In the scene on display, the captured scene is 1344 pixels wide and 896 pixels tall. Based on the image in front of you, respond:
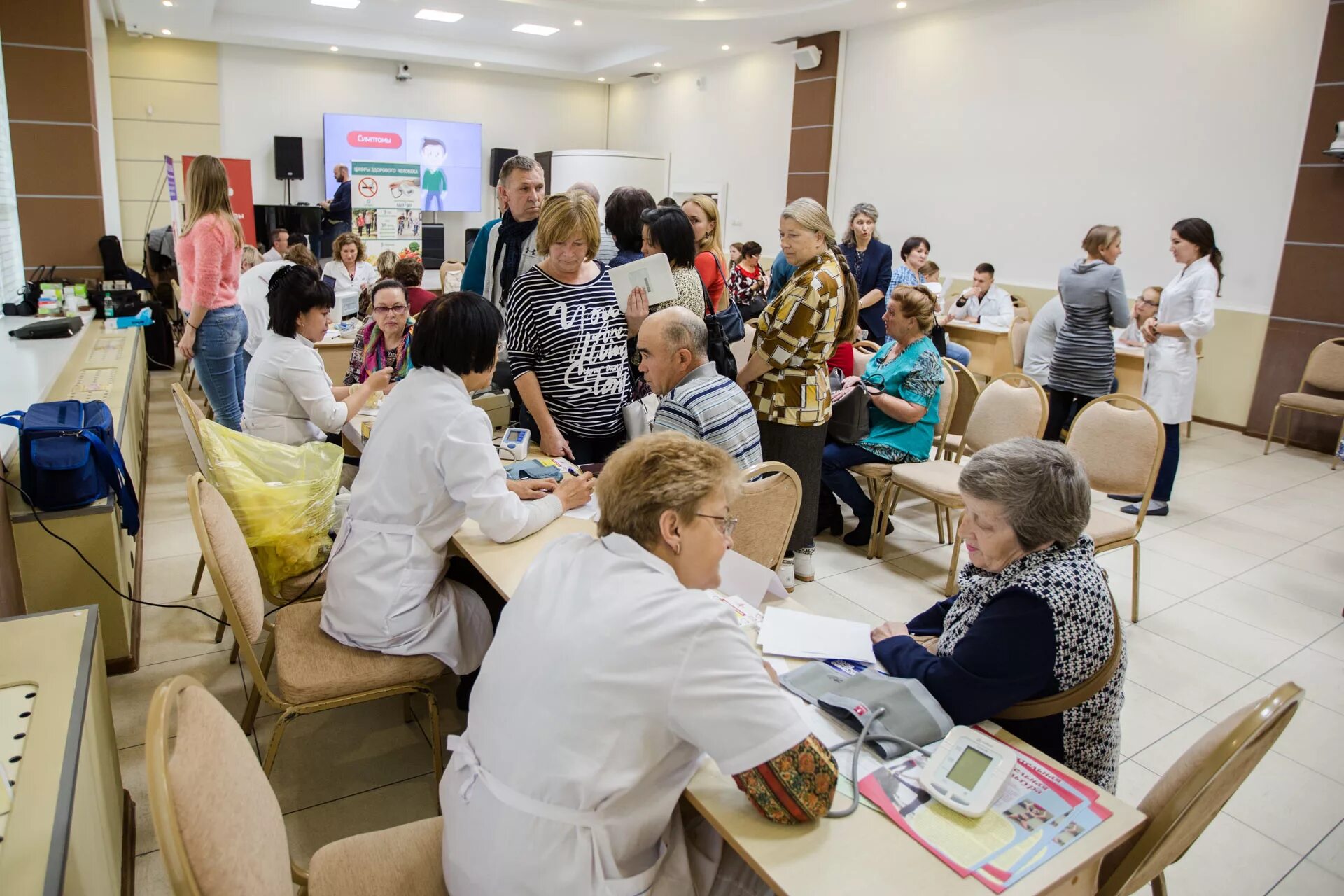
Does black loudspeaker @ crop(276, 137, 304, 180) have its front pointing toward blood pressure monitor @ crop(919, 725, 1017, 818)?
yes

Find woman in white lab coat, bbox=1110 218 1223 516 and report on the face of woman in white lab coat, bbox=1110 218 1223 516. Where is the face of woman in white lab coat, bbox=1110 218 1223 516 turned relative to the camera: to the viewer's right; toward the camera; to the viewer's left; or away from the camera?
to the viewer's left

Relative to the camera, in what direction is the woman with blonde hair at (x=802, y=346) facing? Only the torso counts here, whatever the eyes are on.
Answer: to the viewer's left

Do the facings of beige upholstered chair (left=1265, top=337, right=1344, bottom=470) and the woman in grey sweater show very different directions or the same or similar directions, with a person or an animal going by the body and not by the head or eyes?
very different directions

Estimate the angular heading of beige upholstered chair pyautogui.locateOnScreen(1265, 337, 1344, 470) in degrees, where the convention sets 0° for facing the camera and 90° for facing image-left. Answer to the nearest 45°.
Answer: approximately 45°

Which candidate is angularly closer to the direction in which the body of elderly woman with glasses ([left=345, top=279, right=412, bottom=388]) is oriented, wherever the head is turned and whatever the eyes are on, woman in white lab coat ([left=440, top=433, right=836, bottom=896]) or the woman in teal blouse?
the woman in white lab coat

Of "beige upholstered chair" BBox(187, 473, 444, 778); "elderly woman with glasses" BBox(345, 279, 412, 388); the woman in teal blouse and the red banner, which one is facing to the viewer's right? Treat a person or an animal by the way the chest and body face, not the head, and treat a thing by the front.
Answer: the beige upholstered chair
